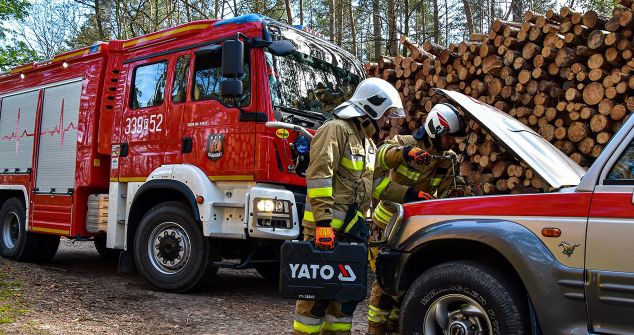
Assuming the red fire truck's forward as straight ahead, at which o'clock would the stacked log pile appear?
The stacked log pile is roughly at 11 o'clock from the red fire truck.

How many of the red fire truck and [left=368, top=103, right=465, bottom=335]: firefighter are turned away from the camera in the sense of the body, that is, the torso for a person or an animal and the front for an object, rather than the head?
0

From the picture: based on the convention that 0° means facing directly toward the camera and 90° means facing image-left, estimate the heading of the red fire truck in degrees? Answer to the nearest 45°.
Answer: approximately 315°

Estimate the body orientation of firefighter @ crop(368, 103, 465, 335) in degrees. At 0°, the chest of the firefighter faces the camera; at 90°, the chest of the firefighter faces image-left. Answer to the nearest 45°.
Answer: approximately 315°

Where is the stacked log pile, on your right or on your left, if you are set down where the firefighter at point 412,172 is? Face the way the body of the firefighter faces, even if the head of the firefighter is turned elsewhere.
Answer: on your left

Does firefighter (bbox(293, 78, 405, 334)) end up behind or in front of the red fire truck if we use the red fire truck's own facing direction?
in front

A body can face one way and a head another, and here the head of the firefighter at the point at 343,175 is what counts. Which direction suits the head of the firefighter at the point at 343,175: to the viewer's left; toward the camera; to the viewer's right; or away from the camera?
to the viewer's right
